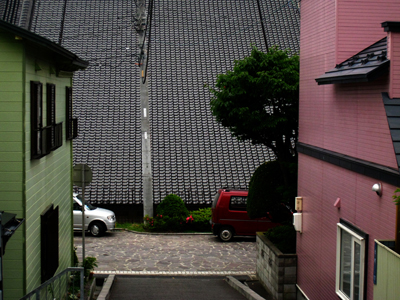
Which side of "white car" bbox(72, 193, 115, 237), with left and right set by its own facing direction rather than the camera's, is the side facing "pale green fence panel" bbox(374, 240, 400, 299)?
right

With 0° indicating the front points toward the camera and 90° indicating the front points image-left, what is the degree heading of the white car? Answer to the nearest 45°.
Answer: approximately 270°

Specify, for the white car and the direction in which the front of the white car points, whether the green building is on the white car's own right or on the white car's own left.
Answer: on the white car's own right

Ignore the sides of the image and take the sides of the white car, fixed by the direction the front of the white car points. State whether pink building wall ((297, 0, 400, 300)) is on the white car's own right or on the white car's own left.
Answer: on the white car's own right

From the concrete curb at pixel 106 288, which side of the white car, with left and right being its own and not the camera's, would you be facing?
right

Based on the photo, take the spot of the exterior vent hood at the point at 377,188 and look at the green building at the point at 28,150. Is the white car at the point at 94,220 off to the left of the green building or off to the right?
right

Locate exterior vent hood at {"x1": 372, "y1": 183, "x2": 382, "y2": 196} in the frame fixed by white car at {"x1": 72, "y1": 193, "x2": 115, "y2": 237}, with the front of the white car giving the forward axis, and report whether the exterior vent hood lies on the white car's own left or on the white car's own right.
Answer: on the white car's own right

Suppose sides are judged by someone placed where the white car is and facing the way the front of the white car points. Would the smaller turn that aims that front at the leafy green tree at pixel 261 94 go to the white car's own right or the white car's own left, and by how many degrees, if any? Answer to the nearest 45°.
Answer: approximately 45° to the white car's own right
